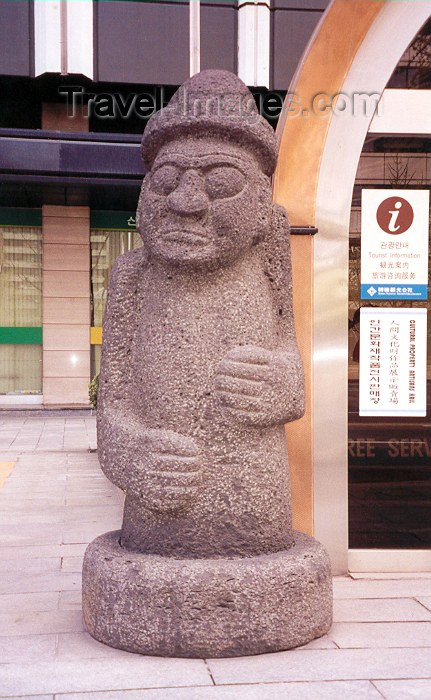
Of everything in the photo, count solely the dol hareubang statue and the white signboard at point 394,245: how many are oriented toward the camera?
2

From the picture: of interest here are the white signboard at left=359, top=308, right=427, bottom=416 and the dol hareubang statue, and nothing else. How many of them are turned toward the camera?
2

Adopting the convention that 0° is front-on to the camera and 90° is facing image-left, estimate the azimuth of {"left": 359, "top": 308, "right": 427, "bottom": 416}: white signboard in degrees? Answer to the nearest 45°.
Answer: approximately 0°

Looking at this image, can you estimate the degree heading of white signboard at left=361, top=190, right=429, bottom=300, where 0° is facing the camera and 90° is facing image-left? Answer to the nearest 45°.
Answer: approximately 0°
